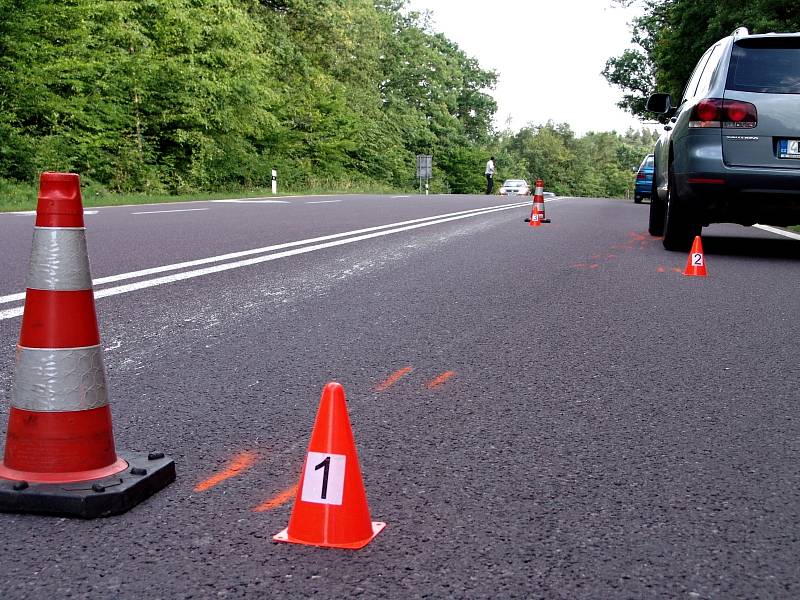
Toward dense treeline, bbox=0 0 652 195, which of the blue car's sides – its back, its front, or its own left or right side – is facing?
left

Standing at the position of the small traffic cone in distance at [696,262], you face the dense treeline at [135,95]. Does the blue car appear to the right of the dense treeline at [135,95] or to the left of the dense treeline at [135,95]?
right

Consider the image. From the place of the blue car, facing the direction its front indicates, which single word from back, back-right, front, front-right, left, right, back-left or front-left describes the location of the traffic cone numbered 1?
back

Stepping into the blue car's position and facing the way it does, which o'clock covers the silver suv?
The silver suv is roughly at 6 o'clock from the blue car.

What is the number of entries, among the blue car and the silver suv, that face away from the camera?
2

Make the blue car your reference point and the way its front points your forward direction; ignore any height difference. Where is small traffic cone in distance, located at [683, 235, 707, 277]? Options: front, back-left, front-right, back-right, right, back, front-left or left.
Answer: back

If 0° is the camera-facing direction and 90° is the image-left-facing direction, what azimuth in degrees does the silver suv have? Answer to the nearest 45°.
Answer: approximately 180°

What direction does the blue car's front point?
away from the camera

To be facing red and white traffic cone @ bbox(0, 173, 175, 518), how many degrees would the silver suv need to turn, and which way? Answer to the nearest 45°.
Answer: approximately 180°

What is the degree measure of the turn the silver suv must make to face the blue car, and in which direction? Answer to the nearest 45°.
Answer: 0° — it already faces it

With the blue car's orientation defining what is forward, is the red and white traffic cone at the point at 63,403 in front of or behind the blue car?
behind

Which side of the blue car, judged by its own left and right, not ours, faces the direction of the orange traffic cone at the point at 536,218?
back
